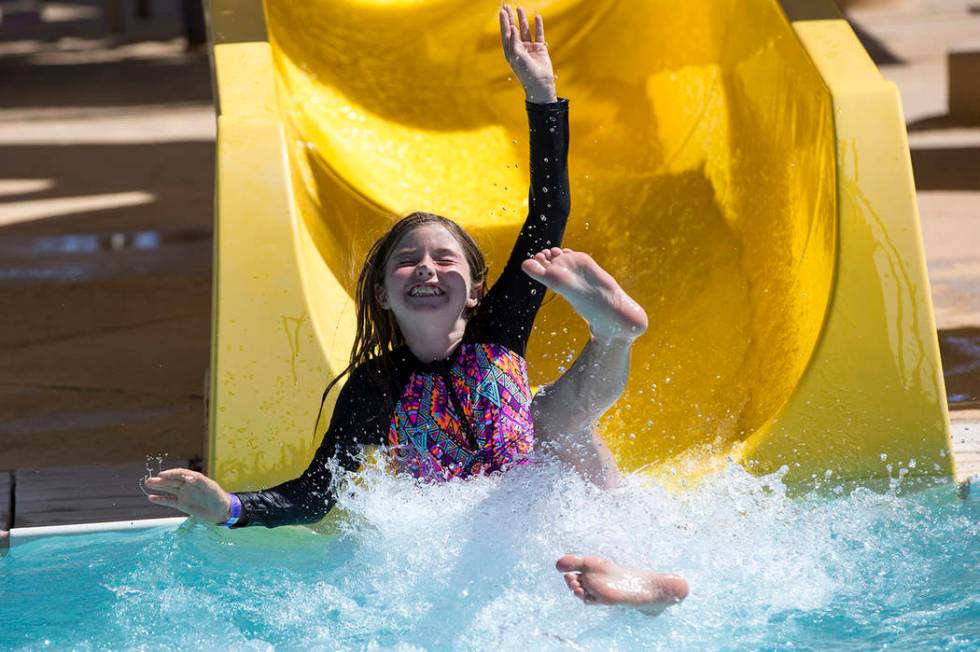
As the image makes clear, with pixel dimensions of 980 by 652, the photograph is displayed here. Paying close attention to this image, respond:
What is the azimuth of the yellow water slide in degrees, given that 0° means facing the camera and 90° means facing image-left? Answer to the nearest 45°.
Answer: approximately 0°
